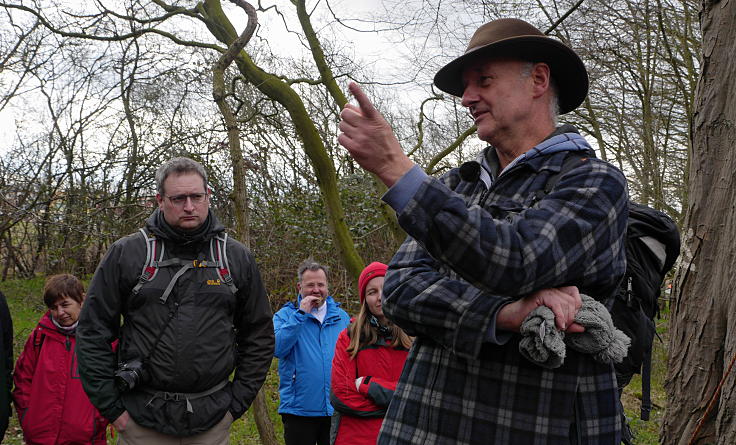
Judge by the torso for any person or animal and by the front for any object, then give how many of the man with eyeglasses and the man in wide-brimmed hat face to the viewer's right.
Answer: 0

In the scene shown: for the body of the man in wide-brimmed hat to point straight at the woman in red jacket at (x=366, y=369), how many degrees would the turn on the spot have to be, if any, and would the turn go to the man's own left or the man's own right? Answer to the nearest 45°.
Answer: approximately 135° to the man's own right

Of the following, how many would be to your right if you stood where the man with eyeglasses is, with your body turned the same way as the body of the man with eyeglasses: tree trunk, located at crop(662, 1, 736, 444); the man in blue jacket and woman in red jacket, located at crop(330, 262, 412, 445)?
0

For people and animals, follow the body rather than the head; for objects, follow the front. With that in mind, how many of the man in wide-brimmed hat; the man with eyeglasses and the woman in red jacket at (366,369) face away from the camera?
0

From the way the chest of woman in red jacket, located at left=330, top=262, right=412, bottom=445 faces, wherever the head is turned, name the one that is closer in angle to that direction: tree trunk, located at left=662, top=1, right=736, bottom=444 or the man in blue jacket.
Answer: the tree trunk

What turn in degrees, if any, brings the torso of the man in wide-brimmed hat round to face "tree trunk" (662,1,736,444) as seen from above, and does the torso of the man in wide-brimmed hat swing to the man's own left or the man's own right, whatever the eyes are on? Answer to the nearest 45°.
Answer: approximately 180°

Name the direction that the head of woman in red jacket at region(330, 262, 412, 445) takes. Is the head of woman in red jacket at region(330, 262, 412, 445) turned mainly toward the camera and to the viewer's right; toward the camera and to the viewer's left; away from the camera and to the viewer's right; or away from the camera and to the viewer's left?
toward the camera and to the viewer's right

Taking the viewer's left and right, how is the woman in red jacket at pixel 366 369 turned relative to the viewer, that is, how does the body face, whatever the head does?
facing the viewer and to the right of the viewer

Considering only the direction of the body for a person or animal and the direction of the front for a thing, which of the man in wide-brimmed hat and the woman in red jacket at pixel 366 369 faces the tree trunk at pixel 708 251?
the woman in red jacket

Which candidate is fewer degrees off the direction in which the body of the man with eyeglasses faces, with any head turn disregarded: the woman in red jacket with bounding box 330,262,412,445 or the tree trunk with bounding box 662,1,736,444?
the tree trunk

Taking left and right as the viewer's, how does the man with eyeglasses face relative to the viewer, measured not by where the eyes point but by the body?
facing the viewer

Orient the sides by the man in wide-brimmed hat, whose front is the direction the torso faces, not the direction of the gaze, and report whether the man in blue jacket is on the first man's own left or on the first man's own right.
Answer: on the first man's own right

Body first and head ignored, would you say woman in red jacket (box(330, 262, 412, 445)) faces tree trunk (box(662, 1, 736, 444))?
yes

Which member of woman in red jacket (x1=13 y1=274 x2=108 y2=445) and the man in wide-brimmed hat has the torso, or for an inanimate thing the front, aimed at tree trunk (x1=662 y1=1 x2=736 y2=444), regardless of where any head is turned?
the woman in red jacket

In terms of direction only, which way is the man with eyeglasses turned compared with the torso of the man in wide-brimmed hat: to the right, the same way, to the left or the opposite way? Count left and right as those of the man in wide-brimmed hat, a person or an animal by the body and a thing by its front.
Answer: to the left

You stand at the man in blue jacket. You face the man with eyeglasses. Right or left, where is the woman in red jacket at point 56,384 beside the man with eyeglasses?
right

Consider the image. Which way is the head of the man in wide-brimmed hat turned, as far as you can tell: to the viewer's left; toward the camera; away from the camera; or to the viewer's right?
to the viewer's left
